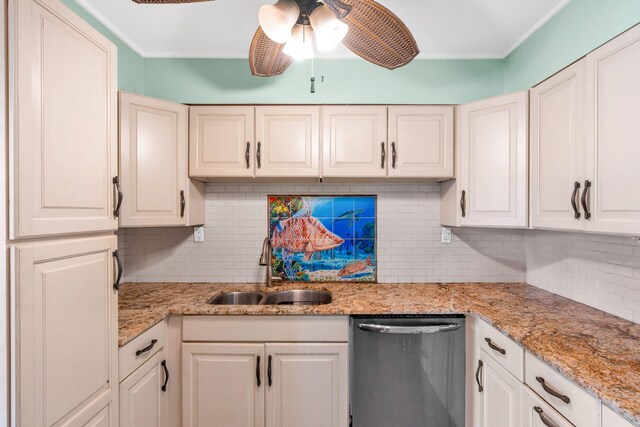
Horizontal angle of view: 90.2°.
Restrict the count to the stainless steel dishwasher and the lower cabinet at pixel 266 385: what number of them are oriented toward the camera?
2

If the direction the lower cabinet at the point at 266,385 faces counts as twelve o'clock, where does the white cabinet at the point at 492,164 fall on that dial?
The white cabinet is roughly at 9 o'clock from the lower cabinet.

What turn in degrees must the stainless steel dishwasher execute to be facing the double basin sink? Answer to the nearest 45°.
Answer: approximately 90° to its right

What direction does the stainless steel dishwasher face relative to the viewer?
toward the camera

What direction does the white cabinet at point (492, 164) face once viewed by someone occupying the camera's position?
facing the viewer and to the left of the viewer

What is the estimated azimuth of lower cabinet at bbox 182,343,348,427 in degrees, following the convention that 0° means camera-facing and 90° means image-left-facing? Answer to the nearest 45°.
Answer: approximately 0°

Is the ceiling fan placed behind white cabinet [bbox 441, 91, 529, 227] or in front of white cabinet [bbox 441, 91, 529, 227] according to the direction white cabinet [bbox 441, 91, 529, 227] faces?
in front
